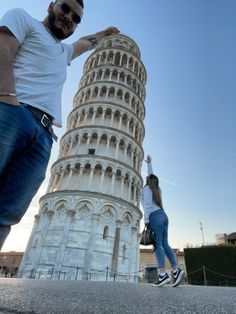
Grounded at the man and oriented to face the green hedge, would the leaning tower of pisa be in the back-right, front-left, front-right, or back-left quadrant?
front-left

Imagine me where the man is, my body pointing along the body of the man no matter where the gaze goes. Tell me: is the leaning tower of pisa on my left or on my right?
on my left

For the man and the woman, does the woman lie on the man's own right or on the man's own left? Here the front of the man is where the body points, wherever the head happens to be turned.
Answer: on the man's own left

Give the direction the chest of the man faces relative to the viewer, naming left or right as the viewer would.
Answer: facing the viewer and to the right of the viewer

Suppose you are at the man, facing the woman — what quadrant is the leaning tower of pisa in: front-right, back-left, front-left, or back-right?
front-left

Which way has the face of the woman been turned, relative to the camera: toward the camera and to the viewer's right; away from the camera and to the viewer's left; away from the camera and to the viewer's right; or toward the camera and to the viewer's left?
away from the camera and to the viewer's left

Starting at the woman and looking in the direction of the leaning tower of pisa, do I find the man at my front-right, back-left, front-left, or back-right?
back-left

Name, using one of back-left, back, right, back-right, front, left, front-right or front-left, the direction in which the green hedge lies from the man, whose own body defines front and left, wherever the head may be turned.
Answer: left
